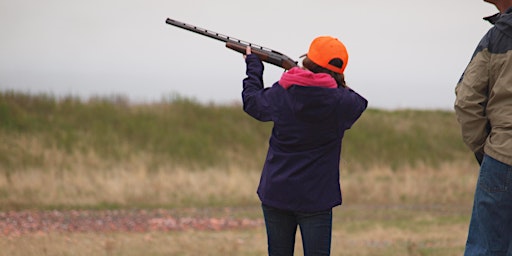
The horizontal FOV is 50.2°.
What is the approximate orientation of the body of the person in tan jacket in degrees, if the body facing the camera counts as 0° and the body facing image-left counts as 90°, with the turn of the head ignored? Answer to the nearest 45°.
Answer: approximately 135°
